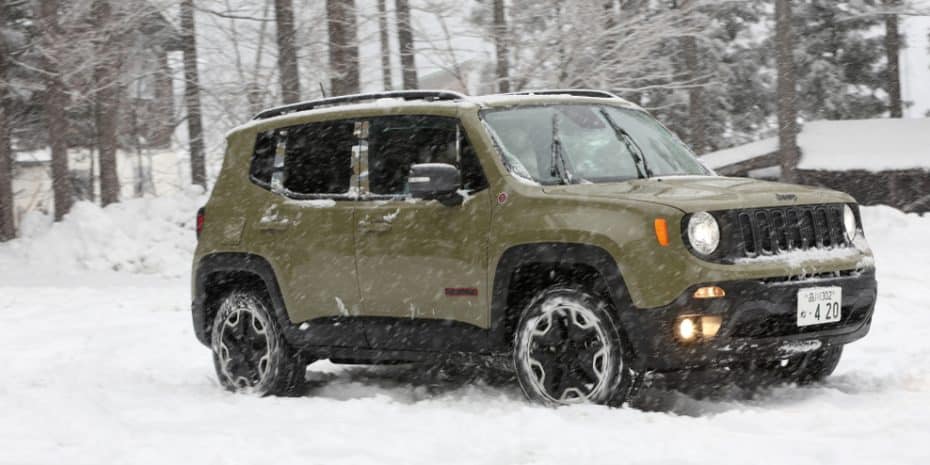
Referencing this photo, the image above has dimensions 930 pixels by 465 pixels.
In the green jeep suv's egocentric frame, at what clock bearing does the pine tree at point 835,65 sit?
The pine tree is roughly at 8 o'clock from the green jeep suv.

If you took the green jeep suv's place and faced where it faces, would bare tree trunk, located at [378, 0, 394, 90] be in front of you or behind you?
behind

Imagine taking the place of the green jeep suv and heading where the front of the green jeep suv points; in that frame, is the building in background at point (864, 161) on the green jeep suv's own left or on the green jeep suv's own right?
on the green jeep suv's own left

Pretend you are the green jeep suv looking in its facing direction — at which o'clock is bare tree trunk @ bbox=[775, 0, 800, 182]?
The bare tree trunk is roughly at 8 o'clock from the green jeep suv.

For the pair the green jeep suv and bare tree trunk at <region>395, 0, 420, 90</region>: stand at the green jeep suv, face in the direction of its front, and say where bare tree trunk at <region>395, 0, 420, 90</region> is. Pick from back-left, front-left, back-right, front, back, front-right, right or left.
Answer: back-left

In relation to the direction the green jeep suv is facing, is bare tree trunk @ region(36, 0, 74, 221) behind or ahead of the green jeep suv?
behind

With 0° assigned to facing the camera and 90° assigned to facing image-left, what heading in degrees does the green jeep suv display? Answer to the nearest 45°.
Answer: approximately 315°

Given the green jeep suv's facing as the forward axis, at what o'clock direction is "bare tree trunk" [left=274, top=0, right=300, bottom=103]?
The bare tree trunk is roughly at 7 o'clock from the green jeep suv.

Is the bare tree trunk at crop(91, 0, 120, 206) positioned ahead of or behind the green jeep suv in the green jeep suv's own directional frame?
behind
